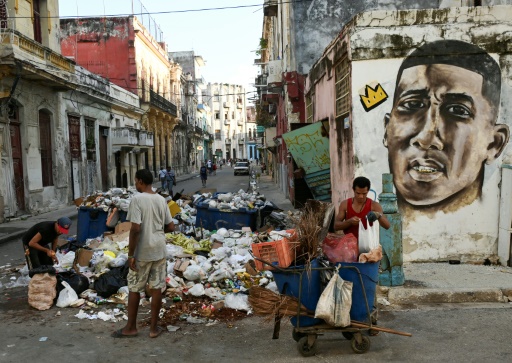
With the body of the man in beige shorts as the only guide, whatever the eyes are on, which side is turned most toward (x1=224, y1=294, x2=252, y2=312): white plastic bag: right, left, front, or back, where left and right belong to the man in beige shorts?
right

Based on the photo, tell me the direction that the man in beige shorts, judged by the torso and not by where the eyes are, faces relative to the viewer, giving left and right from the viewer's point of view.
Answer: facing away from the viewer and to the left of the viewer

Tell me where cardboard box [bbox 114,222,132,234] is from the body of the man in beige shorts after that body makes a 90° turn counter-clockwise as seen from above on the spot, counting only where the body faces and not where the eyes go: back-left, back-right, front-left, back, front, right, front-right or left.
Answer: back-right

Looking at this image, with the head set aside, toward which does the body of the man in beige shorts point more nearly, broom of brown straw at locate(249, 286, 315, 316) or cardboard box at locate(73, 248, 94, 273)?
the cardboard box

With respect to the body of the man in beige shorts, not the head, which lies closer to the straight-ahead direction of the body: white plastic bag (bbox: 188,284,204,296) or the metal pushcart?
the white plastic bag

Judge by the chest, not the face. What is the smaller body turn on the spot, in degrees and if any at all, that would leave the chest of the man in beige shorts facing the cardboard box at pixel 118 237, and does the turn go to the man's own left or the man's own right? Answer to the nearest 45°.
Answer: approximately 45° to the man's own right

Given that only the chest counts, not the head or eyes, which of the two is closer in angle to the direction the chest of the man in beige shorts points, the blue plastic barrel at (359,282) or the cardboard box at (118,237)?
the cardboard box
